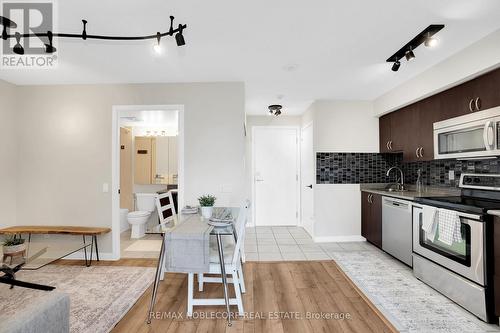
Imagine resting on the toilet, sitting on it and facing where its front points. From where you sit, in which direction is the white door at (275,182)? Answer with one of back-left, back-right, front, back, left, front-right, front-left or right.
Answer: back-left

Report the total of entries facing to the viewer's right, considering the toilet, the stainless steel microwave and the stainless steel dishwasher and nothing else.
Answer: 0

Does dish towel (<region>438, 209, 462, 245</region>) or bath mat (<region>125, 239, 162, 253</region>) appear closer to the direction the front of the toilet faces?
the bath mat

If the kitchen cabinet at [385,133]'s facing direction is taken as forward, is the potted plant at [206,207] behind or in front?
in front

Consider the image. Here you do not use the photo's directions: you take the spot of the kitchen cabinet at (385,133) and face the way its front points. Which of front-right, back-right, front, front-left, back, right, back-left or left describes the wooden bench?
front

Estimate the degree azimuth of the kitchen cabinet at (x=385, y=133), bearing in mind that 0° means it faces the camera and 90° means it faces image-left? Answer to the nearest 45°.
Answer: approximately 45°

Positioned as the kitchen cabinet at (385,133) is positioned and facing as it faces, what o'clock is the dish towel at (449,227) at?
The dish towel is roughly at 10 o'clock from the kitchen cabinet.

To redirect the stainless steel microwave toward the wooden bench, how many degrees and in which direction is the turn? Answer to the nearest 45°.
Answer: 0° — it already faces it

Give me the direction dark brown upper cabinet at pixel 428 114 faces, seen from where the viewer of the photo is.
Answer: facing the viewer and to the left of the viewer

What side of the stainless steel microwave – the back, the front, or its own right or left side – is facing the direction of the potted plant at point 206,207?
front

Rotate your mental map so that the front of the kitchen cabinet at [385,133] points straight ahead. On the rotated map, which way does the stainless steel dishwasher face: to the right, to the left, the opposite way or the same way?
the same way

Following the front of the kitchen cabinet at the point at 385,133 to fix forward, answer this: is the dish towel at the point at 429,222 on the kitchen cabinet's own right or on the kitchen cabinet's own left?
on the kitchen cabinet's own left

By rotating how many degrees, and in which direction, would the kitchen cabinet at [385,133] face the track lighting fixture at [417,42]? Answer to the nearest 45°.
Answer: approximately 45° to its left

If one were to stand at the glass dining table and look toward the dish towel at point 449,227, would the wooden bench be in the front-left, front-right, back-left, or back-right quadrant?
back-left

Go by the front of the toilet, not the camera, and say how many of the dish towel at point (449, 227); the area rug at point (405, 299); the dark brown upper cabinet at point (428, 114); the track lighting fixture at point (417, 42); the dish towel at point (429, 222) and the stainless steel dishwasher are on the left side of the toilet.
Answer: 6

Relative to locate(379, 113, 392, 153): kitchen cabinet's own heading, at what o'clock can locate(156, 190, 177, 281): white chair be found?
The white chair is roughly at 12 o'clock from the kitchen cabinet.

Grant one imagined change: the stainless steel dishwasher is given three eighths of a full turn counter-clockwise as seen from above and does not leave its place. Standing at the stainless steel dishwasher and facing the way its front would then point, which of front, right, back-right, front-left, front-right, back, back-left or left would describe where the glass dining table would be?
back-right

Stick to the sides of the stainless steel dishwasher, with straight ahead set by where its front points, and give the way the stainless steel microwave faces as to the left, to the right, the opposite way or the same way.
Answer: the same way

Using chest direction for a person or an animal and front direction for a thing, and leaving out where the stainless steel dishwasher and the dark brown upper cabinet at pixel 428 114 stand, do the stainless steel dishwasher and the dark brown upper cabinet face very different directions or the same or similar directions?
same or similar directions
